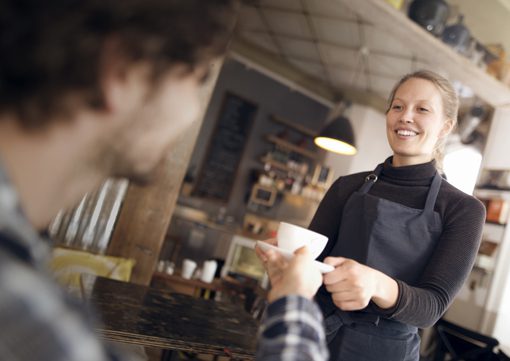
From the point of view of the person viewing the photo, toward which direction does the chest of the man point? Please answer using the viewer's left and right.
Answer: facing away from the viewer and to the right of the viewer

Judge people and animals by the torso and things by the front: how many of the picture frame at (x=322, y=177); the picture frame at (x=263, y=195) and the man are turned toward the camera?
2

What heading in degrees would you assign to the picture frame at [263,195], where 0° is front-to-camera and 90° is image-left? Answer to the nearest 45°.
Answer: approximately 0°

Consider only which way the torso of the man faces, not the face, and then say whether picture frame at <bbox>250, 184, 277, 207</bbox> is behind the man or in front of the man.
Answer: in front

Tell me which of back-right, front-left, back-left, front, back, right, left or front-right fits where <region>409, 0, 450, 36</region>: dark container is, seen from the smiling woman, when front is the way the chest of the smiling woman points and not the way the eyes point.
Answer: back-right

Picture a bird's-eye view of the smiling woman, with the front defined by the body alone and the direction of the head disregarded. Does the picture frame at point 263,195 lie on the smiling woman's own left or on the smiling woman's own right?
on the smiling woman's own right

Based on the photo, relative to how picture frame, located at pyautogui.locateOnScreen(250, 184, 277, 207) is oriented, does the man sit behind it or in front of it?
in front

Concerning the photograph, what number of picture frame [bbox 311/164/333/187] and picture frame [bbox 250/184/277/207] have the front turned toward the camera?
2

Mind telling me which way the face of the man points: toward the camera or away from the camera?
away from the camera

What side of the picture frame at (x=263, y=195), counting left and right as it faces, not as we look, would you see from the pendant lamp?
front
